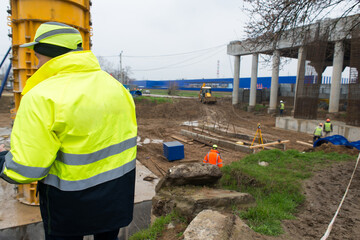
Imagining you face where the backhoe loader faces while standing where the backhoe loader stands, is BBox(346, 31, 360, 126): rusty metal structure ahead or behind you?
ahead

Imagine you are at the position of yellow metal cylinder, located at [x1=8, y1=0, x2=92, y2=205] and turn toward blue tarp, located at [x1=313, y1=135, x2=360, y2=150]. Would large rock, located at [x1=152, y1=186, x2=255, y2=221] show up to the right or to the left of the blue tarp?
right

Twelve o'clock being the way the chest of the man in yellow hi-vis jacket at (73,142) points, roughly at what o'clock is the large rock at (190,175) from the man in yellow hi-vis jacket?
The large rock is roughly at 3 o'clock from the man in yellow hi-vis jacket.

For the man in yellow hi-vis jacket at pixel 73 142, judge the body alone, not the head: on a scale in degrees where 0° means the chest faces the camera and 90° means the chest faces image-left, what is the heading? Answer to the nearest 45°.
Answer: approximately 135°

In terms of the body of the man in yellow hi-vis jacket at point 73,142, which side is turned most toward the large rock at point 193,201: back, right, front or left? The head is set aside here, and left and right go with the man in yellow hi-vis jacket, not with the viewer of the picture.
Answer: right

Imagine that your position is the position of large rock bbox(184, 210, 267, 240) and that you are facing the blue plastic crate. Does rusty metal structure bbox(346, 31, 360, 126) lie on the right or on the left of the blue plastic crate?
right

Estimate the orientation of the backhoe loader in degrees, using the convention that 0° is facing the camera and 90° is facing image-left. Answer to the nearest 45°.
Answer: approximately 315°

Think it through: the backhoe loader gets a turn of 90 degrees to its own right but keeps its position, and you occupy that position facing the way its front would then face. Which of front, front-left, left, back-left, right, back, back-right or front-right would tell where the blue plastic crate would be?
front-left

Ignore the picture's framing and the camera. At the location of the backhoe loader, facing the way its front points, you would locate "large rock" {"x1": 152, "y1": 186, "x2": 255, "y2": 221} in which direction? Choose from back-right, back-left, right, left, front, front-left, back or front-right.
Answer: front-right

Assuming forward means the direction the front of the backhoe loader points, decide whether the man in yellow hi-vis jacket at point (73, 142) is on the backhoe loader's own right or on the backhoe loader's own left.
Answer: on the backhoe loader's own right
